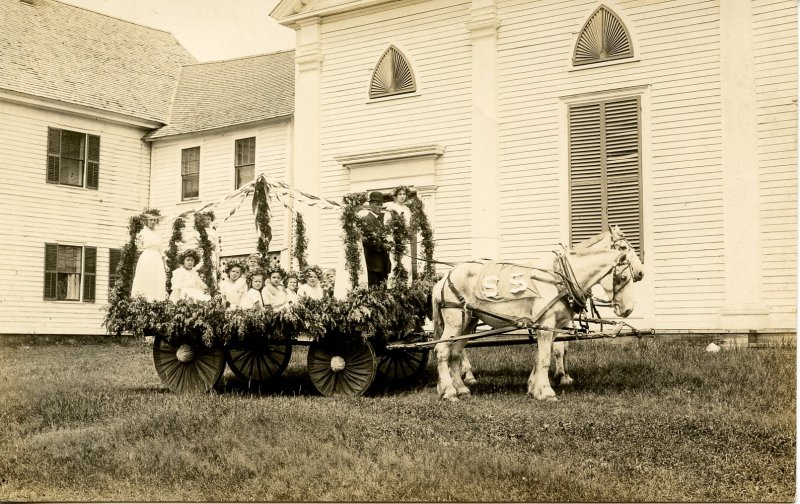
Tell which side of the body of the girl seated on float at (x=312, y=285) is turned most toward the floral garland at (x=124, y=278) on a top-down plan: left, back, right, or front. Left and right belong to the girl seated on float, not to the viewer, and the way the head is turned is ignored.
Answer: right

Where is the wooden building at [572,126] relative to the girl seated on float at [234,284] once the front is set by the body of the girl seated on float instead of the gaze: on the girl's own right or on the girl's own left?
on the girl's own left

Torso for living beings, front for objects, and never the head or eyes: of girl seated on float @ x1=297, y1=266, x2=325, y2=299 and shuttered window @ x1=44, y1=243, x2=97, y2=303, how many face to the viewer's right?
0

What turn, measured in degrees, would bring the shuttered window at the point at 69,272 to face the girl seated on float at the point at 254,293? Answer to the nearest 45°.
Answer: approximately 45° to its left

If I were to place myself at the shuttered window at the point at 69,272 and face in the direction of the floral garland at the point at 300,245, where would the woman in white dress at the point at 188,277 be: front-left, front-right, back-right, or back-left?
front-right

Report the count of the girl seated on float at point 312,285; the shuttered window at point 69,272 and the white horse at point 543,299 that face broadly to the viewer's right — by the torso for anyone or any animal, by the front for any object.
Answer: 1

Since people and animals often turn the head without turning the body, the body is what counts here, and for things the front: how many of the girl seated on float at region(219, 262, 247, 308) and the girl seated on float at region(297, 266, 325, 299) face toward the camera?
2

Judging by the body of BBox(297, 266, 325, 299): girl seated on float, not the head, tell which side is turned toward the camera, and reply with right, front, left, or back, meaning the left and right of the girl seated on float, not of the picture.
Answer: front

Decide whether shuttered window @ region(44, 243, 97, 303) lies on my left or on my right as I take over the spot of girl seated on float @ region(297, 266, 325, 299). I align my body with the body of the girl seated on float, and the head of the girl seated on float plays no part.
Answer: on my right

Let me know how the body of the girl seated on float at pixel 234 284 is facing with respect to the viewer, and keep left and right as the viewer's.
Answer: facing the viewer

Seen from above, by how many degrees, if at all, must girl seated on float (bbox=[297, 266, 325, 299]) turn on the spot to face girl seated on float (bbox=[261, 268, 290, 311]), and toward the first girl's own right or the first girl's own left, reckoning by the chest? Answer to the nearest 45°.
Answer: approximately 90° to the first girl's own right

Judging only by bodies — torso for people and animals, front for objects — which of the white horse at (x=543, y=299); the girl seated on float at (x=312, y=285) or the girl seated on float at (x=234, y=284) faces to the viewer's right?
the white horse
